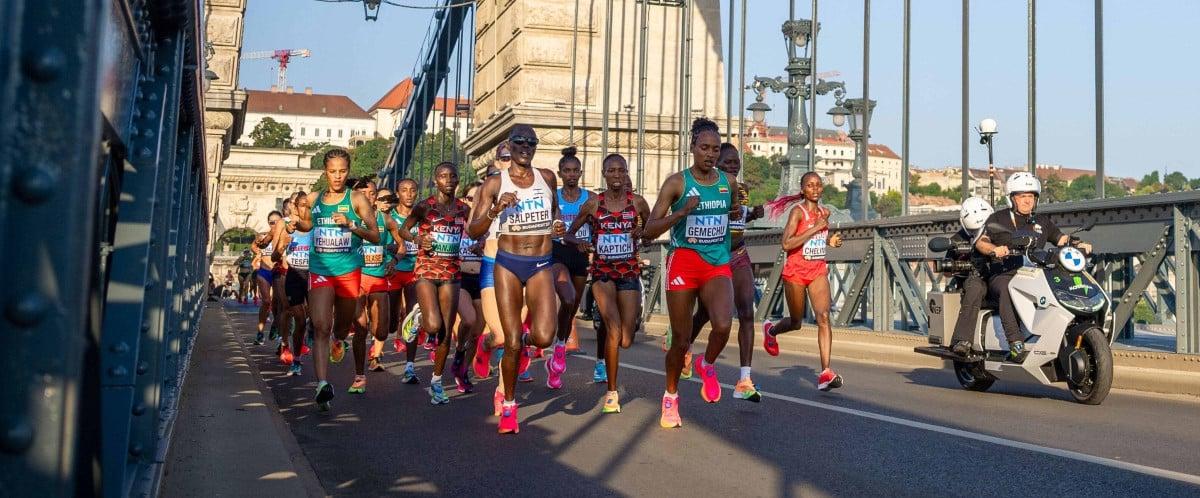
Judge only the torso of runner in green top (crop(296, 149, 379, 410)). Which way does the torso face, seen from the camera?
toward the camera

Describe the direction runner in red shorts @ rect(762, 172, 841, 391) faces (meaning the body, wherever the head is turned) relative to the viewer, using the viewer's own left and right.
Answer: facing the viewer and to the right of the viewer

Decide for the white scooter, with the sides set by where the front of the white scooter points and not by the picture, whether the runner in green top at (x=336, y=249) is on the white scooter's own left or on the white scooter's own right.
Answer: on the white scooter's own right

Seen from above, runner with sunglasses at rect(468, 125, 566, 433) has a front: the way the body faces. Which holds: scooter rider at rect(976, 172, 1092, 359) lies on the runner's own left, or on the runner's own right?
on the runner's own left

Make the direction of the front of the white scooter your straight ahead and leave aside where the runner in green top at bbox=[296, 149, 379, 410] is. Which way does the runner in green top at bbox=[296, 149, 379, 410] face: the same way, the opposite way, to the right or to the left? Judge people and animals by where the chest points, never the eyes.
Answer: the same way

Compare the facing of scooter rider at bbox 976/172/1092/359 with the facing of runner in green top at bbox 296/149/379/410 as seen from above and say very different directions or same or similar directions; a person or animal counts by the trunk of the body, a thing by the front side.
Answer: same or similar directions

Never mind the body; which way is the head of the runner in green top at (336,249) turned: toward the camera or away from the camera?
toward the camera

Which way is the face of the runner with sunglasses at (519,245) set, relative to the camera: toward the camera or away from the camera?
toward the camera

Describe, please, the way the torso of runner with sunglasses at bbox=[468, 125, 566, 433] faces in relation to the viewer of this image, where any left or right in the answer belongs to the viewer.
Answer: facing the viewer

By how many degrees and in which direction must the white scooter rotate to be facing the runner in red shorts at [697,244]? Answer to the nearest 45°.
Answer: approximately 90° to its right

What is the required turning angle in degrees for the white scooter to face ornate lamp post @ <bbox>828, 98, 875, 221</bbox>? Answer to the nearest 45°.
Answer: approximately 135° to its left

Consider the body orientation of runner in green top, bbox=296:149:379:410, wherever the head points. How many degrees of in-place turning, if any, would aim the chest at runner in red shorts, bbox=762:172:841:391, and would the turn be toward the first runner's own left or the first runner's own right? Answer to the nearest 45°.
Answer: approximately 90° to the first runner's own left

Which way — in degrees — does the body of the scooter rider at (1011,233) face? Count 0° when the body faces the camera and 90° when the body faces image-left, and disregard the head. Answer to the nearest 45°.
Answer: approximately 315°

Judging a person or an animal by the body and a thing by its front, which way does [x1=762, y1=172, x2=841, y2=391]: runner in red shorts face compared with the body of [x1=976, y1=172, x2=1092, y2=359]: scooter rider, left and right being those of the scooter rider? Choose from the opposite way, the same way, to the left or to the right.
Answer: the same way

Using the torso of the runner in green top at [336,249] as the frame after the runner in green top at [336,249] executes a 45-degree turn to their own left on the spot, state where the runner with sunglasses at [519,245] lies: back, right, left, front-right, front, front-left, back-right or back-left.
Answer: front
